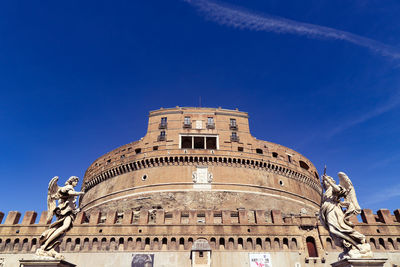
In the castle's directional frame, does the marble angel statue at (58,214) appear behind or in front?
in front

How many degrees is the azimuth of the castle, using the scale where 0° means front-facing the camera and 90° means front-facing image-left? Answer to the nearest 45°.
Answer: approximately 0°
